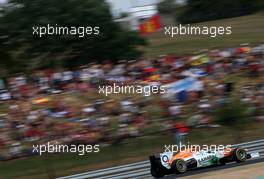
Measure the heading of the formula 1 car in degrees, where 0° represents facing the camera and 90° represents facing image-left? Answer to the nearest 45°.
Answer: approximately 225°
